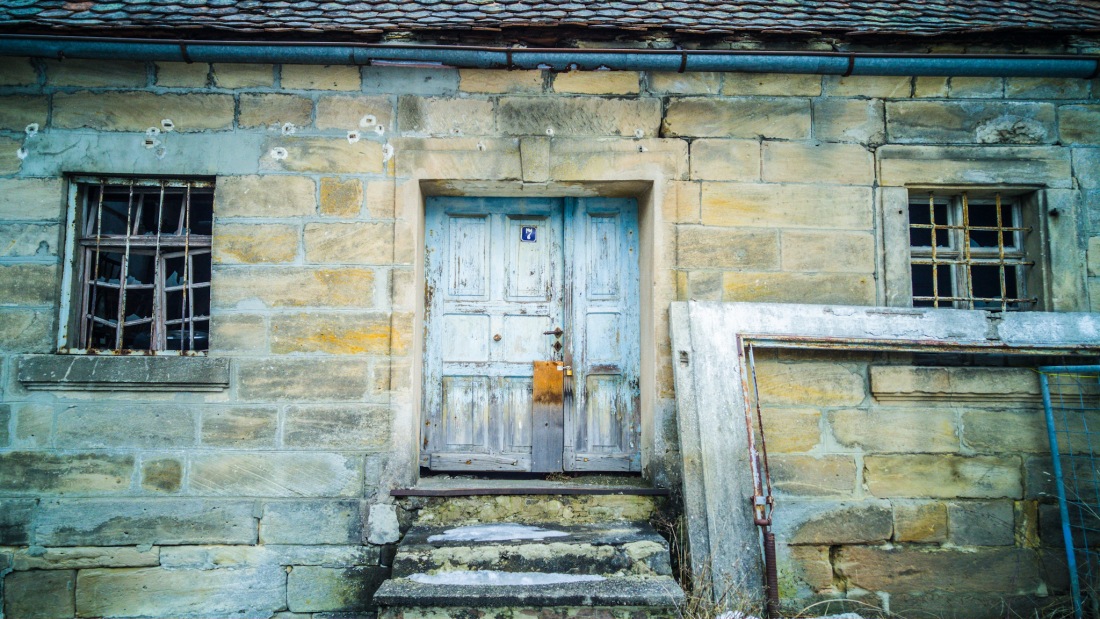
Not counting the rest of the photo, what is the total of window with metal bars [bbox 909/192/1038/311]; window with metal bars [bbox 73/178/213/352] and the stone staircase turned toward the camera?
3

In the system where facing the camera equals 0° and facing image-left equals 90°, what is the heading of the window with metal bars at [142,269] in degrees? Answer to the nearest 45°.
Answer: approximately 0°

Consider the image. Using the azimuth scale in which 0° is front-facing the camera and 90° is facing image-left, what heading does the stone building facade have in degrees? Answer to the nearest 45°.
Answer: approximately 0°

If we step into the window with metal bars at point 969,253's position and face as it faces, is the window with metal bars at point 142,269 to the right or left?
on its right

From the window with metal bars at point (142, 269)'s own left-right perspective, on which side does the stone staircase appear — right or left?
on its left

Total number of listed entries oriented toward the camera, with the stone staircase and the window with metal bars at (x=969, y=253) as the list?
2

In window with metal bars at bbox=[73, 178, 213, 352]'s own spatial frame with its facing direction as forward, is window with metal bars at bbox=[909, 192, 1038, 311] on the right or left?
on its left

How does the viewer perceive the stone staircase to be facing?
facing the viewer

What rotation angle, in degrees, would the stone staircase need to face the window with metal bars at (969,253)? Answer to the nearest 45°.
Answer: approximately 90° to its left

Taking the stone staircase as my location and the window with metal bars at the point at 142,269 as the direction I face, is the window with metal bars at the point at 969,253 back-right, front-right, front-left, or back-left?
back-right

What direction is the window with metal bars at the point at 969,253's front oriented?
toward the camera

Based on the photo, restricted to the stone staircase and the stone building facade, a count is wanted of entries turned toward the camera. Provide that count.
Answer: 2
